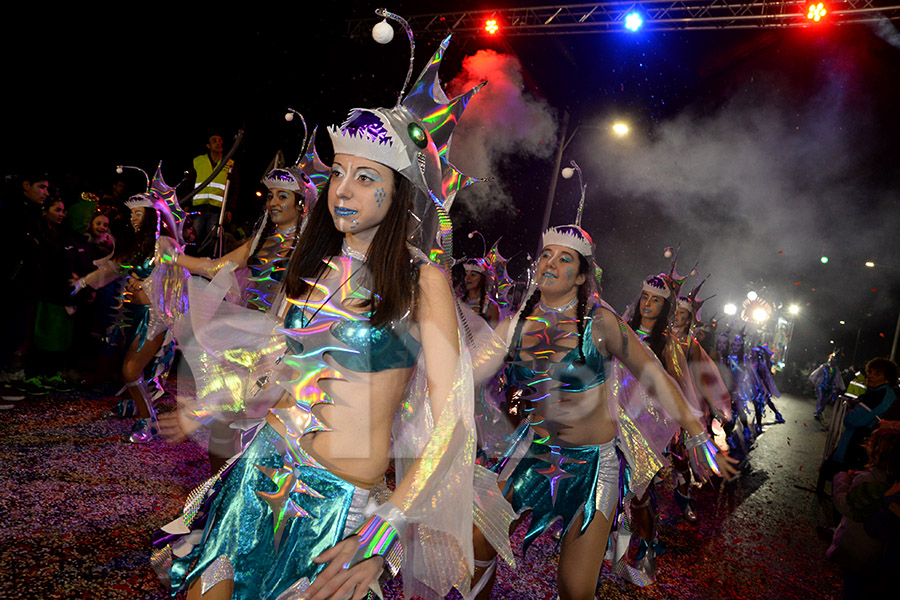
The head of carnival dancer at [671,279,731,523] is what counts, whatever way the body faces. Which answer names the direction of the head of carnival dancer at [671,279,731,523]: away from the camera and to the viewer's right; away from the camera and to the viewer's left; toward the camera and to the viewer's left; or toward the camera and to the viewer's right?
toward the camera and to the viewer's left

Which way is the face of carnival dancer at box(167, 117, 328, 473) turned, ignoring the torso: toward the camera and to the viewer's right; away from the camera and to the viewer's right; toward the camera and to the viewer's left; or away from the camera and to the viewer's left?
toward the camera and to the viewer's left

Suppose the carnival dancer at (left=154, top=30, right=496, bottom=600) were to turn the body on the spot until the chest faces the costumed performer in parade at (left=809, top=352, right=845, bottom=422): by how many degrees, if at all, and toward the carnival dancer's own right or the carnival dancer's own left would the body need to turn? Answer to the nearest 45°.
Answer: approximately 180°

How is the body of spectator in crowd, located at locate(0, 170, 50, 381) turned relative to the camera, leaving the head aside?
to the viewer's right

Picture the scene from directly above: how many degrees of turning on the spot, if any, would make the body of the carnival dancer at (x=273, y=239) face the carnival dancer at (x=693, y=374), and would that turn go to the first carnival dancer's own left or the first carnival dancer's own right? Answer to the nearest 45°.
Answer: approximately 135° to the first carnival dancer's own left

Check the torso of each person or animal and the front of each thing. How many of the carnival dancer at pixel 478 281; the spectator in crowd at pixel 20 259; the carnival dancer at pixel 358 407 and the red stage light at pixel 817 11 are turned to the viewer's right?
1

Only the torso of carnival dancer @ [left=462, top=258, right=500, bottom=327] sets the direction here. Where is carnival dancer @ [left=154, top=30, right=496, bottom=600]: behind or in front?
in front

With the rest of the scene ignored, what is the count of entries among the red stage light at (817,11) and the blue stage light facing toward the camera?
2

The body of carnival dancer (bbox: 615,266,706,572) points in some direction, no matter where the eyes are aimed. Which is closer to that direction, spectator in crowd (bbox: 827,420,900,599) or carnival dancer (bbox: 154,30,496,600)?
the carnival dancer

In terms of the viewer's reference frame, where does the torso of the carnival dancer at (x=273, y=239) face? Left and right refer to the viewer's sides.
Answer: facing the viewer and to the left of the viewer

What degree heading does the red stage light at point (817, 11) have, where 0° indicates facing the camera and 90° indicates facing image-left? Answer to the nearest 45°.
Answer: approximately 0°

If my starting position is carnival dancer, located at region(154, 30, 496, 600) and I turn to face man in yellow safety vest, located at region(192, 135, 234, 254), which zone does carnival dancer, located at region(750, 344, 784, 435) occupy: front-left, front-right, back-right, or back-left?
front-right

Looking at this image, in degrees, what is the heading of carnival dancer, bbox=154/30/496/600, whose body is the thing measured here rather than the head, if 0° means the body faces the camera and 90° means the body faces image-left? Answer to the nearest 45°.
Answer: approximately 45°

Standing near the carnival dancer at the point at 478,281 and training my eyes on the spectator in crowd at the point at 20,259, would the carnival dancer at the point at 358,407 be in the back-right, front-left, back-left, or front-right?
front-left
